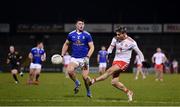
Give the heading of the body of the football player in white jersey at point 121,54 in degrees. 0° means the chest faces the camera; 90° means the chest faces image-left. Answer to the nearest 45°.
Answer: approximately 45°
